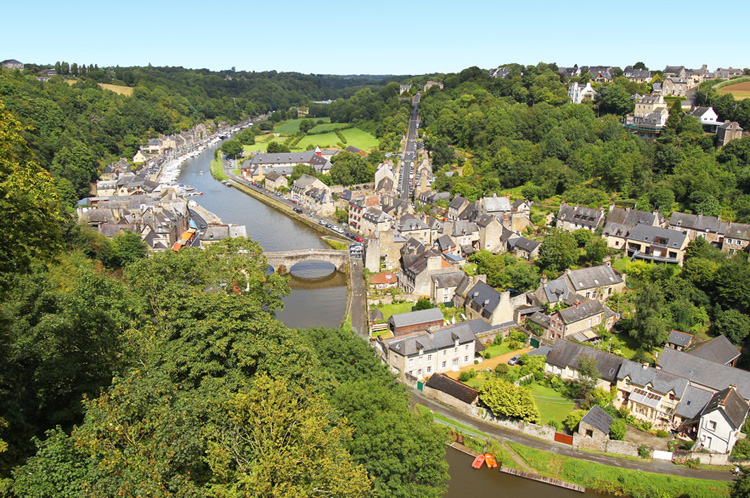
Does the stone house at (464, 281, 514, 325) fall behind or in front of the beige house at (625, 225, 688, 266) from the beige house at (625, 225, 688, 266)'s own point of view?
in front

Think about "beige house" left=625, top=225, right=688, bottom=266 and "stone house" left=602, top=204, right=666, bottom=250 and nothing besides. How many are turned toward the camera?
2

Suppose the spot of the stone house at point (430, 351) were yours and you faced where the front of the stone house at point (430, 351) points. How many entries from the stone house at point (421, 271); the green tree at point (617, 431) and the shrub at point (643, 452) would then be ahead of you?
2

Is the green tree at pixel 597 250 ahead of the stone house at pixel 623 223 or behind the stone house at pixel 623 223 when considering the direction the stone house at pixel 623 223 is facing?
ahead

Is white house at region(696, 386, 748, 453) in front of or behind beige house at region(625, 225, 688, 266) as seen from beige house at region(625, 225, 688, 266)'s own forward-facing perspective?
in front

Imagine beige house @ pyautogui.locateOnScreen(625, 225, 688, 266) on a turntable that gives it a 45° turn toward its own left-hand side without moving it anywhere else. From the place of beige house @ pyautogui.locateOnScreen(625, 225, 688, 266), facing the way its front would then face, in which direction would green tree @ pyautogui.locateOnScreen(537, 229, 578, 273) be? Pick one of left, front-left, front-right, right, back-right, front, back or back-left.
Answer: right

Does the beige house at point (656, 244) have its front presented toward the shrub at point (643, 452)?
yes

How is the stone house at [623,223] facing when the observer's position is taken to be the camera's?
facing the viewer
